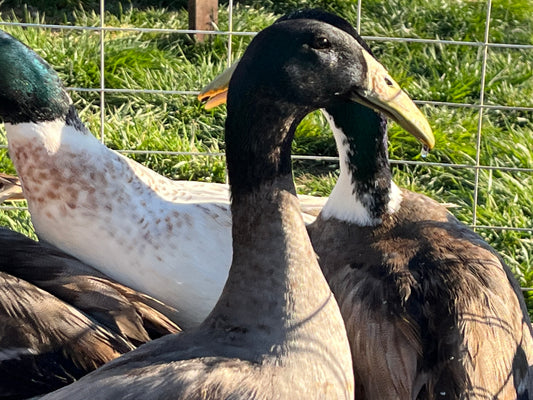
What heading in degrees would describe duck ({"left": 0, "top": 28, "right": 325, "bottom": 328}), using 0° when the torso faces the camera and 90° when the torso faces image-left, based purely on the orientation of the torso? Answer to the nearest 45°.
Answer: approximately 90°

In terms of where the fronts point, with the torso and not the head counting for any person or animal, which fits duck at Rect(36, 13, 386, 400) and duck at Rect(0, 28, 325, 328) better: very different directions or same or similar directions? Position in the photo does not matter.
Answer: very different directions

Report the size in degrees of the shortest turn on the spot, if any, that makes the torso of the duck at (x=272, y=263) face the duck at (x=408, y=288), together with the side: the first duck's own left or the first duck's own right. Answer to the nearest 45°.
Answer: approximately 45° to the first duck's own left

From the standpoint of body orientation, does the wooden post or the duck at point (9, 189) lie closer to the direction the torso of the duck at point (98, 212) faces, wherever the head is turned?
the duck

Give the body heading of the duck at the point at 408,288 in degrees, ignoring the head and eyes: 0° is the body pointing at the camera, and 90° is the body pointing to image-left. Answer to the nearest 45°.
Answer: approximately 135°

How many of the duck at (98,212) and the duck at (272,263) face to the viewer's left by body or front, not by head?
1

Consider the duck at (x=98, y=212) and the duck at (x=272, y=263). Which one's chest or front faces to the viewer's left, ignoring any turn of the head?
the duck at (x=98, y=212)
